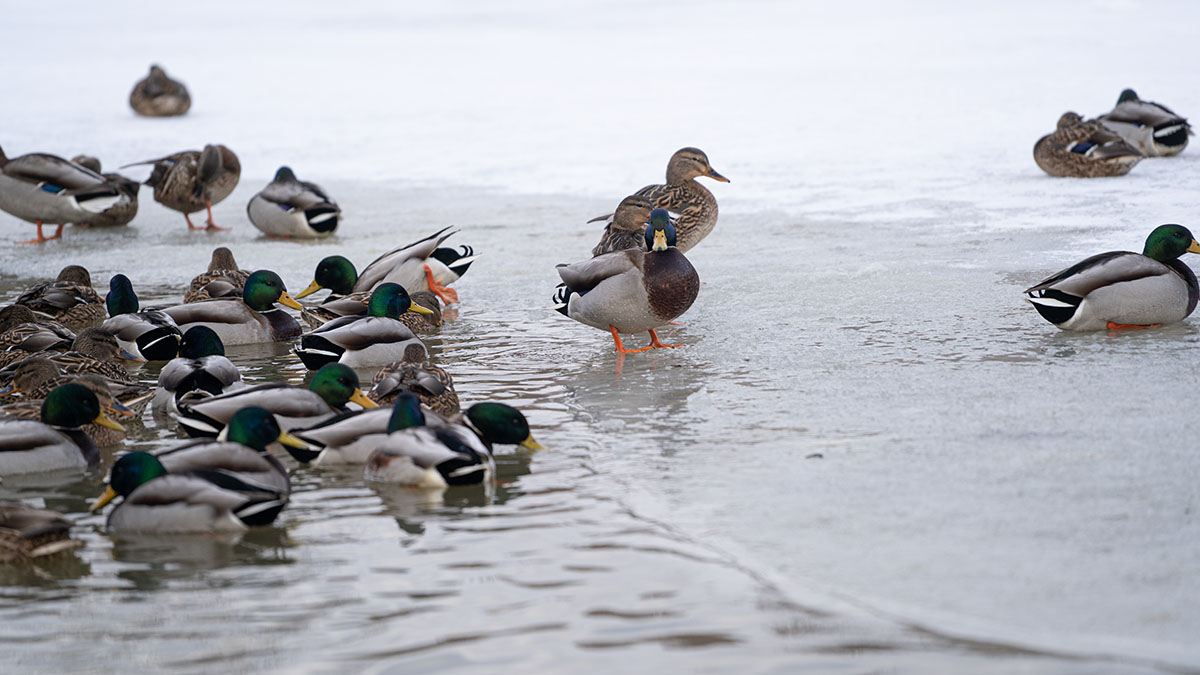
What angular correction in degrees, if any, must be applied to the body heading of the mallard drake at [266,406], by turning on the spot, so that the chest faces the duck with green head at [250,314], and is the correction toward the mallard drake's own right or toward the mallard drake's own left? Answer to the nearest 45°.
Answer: approximately 90° to the mallard drake's own left

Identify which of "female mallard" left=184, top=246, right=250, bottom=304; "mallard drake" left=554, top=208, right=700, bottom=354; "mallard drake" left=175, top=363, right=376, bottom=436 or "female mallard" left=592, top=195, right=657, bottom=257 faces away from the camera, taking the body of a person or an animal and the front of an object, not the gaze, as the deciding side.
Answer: "female mallard" left=184, top=246, right=250, bottom=304

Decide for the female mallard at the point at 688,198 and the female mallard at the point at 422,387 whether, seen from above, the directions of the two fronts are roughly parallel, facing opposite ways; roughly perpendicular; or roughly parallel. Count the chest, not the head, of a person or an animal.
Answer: roughly perpendicular

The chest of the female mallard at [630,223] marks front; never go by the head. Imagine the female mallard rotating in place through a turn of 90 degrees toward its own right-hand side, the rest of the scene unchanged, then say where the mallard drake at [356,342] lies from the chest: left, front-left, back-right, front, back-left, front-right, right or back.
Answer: front-right

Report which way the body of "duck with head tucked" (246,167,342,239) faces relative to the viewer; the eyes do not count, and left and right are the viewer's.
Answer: facing away from the viewer and to the left of the viewer

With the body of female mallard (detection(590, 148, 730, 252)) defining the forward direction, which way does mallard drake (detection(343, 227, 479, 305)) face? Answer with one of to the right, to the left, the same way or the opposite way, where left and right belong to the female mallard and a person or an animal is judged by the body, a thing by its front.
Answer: the opposite way

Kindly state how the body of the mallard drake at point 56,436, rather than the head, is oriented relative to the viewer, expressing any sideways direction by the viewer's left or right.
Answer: facing to the right of the viewer

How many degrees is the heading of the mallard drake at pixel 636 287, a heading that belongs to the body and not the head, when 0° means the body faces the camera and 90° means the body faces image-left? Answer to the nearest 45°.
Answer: approximately 315°

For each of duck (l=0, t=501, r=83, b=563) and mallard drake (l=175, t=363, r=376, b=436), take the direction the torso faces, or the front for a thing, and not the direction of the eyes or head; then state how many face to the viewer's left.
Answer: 1

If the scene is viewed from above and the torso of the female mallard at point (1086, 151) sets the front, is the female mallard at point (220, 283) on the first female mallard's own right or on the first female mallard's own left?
on the first female mallard's own left

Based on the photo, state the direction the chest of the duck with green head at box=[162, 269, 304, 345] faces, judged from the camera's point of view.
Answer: to the viewer's right

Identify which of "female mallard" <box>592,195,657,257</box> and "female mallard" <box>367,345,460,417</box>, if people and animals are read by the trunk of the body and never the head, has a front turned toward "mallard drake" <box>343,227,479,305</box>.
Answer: "female mallard" <box>367,345,460,417</box>

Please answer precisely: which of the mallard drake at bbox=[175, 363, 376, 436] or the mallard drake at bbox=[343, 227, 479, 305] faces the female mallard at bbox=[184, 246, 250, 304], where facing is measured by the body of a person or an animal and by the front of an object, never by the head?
the mallard drake at bbox=[343, 227, 479, 305]

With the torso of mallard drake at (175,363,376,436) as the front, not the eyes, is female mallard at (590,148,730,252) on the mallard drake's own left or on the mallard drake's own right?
on the mallard drake's own left

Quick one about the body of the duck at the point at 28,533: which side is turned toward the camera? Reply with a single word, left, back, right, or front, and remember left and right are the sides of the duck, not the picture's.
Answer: left

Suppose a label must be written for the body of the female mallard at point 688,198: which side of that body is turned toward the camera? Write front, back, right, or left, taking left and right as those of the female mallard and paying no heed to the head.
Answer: right

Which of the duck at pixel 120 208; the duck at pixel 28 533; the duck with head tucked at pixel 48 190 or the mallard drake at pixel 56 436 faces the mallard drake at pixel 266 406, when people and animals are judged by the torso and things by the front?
the mallard drake at pixel 56 436

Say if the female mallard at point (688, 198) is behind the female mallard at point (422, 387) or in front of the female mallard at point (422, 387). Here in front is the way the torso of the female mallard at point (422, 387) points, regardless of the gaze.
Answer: in front

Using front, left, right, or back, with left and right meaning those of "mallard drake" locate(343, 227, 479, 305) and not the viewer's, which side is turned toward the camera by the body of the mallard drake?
left
